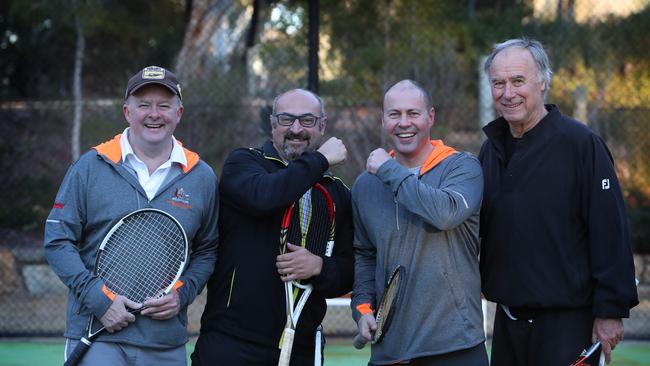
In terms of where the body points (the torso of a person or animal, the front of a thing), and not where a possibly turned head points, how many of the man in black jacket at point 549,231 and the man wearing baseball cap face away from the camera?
0

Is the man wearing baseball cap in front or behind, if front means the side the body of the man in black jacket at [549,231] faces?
in front

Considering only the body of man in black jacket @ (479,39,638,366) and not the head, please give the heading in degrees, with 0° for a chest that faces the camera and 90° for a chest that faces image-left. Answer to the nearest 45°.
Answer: approximately 45°

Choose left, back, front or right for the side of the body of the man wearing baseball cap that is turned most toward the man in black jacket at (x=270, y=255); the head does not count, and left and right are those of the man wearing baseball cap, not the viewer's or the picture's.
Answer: left
